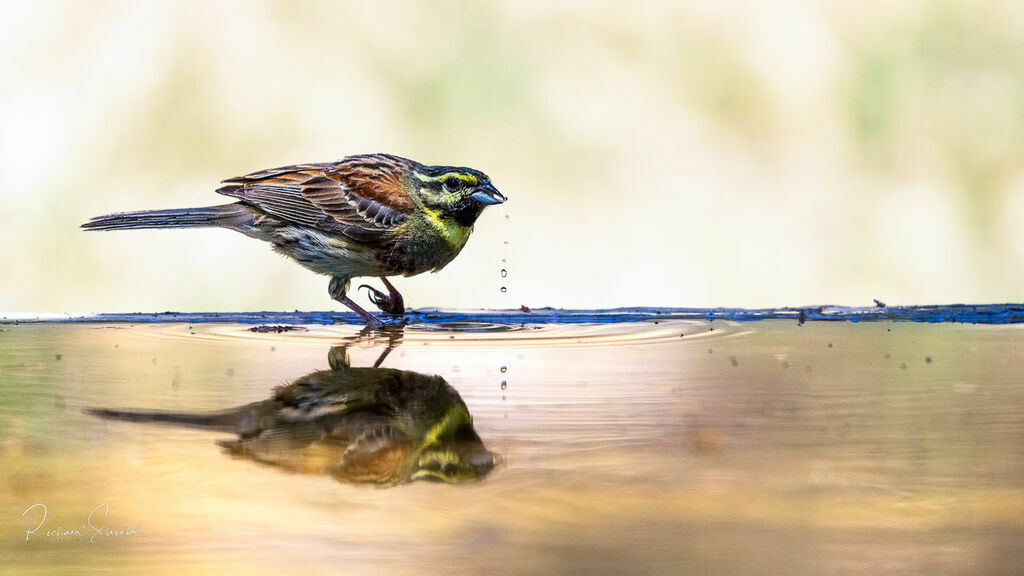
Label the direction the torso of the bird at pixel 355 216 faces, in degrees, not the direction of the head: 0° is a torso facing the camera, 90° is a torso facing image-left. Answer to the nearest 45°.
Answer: approximately 270°
